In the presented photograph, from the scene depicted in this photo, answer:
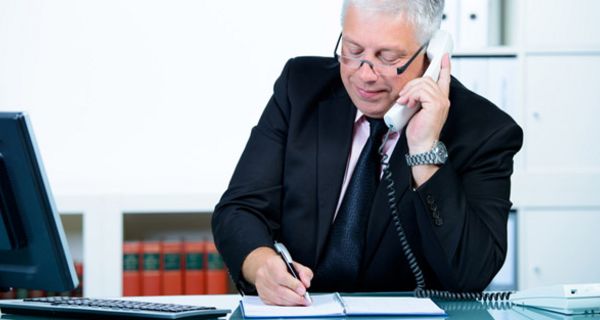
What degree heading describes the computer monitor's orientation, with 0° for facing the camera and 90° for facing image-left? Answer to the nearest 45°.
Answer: approximately 225°

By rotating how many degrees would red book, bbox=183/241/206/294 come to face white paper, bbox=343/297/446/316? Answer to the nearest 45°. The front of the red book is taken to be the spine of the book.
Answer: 0° — it already faces it

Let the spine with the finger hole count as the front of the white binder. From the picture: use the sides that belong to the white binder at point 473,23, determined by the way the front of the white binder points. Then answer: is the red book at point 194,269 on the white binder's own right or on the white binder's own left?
on the white binder's own right

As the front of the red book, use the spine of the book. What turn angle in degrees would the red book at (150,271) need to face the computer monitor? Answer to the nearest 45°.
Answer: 0° — it already faces it

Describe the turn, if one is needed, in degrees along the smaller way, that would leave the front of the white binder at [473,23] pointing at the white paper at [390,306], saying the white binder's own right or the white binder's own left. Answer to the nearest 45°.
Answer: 0° — it already faces it

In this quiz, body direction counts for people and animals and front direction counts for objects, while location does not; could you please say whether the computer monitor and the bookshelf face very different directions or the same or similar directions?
very different directions

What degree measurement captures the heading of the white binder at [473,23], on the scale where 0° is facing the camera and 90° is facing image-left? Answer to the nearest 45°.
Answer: approximately 0°

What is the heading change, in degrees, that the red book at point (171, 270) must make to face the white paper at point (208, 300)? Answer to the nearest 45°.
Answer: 0° — it already faces it

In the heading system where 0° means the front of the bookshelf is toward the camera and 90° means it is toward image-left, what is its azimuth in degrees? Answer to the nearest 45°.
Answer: approximately 0°
